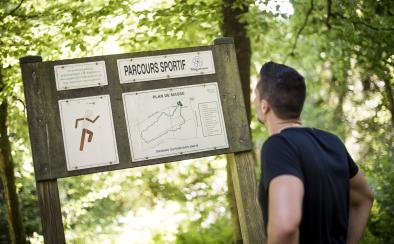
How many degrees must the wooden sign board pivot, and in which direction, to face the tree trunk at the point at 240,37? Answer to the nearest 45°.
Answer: approximately 135° to its left

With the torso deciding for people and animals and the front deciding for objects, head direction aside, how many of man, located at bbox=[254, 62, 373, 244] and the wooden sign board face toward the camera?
1

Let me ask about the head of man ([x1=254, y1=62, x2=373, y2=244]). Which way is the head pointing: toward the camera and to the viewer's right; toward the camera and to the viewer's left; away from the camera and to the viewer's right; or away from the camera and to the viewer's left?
away from the camera and to the viewer's left

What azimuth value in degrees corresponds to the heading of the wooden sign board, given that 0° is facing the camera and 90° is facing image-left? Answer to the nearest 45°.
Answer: approximately 0°

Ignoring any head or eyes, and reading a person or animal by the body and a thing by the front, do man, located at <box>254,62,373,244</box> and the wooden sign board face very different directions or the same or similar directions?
very different directions

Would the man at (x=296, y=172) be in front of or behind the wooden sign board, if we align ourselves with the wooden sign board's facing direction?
in front

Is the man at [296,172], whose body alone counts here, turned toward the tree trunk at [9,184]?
yes

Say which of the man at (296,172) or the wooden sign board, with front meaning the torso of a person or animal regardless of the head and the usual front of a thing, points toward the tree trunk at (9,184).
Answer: the man

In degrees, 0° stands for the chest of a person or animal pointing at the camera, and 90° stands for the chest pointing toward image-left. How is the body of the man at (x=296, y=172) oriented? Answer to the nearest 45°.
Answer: approximately 135°
